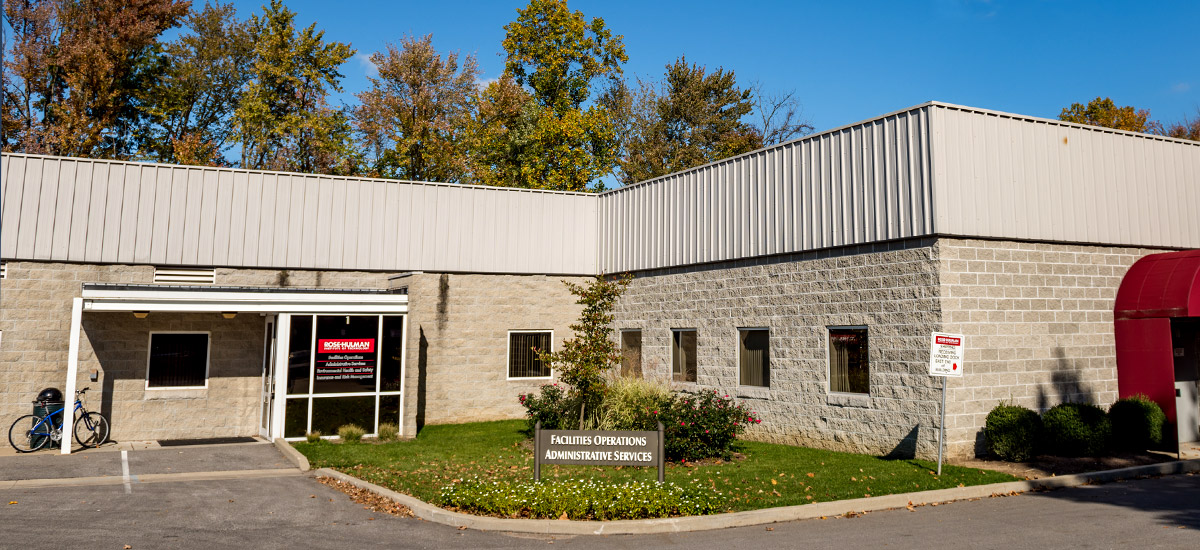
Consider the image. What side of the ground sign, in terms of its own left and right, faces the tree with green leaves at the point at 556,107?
back

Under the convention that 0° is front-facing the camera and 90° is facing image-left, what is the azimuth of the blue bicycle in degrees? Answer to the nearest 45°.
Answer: approximately 270°

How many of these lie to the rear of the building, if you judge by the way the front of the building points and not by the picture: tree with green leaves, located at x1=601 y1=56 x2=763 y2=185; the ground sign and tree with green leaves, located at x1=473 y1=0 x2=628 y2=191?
2

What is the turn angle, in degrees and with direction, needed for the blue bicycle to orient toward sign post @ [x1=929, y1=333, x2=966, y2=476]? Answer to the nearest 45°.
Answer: approximately 45° to its right

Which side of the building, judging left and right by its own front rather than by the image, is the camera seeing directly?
front

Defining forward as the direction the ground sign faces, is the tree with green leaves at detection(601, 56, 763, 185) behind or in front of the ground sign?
behind

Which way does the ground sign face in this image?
toward the camera

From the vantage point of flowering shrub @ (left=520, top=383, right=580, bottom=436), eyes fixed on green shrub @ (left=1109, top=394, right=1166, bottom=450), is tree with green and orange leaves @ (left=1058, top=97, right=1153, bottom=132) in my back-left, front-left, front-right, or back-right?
front-left

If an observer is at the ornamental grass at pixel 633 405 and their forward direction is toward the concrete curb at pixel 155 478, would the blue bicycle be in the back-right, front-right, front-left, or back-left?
front-right

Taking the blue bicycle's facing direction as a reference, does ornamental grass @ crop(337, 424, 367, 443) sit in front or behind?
in front

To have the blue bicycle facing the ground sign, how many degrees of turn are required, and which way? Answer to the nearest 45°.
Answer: approximately 45° to its right

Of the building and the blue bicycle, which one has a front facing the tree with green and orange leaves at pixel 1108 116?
the blue bicycle

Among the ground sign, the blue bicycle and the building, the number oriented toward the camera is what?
2
